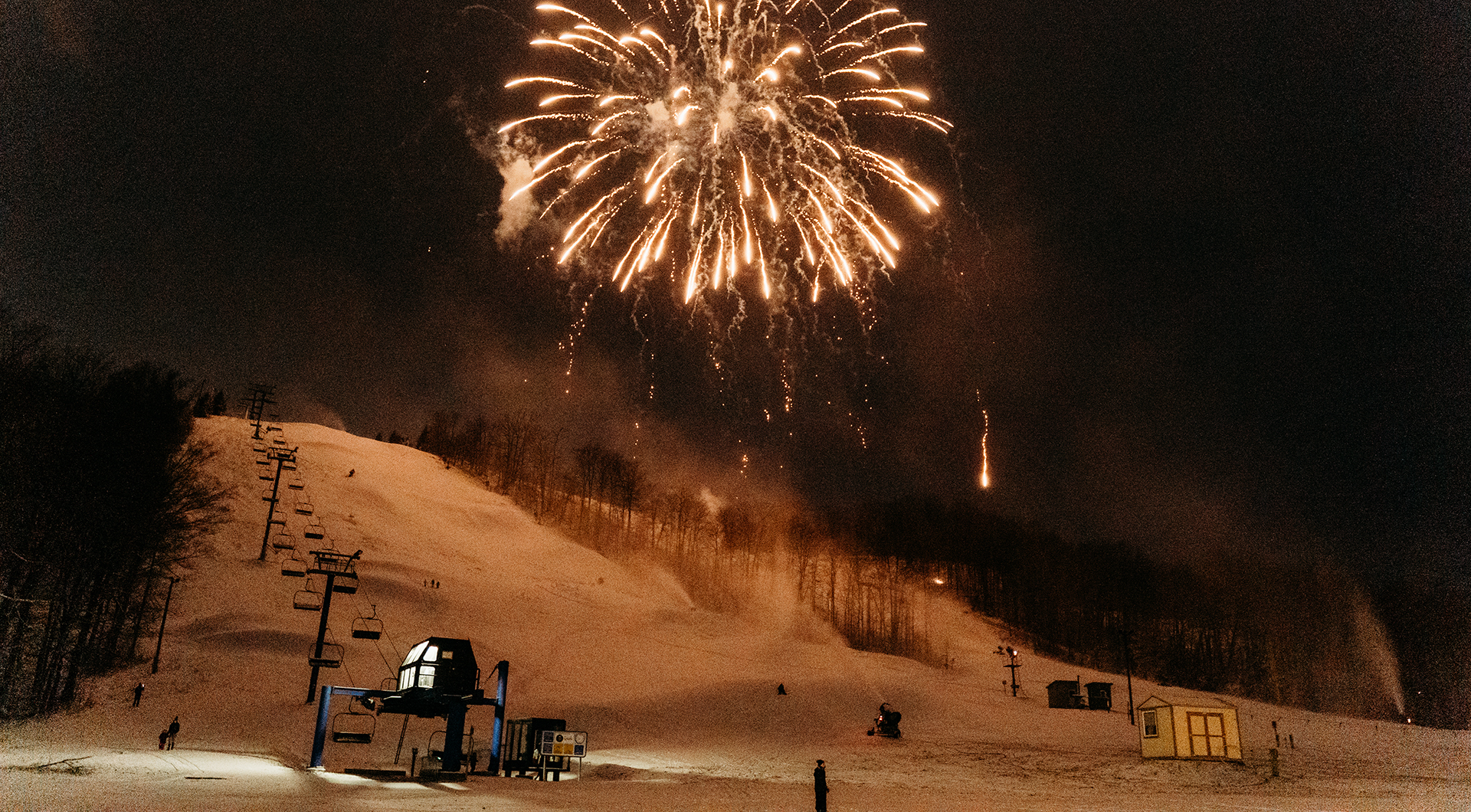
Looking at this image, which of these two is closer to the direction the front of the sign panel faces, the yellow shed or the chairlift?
the yellow shed

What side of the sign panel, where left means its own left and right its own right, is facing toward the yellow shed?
left

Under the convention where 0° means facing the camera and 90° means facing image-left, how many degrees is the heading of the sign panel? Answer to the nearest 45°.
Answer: approximately 0°

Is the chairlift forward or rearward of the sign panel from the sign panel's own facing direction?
rearward

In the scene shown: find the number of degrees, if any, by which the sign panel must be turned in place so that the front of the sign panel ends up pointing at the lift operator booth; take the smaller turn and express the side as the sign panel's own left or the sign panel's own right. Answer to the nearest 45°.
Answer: approximately 135° to the sign panel's own right
